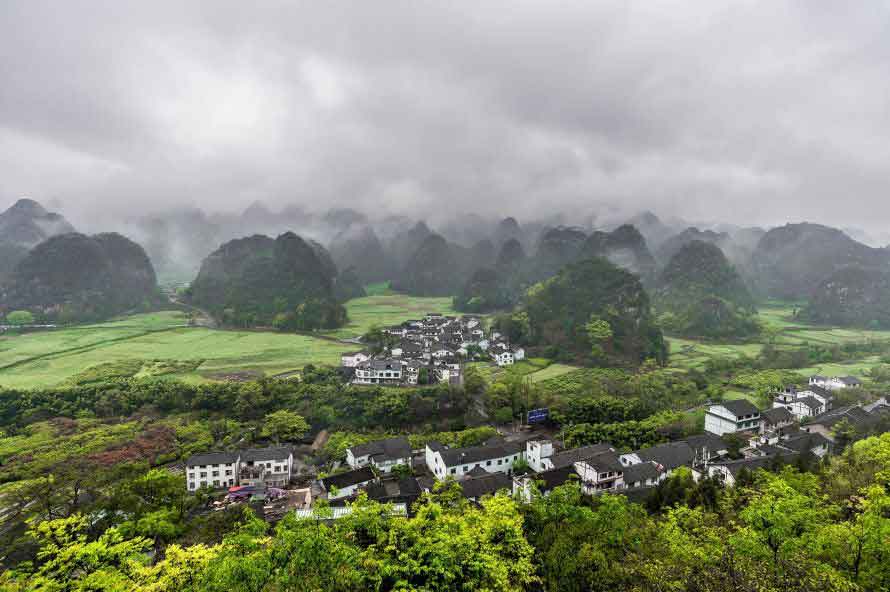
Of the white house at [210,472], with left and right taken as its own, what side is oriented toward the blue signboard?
left

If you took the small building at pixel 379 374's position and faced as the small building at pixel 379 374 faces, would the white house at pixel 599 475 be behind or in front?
in front

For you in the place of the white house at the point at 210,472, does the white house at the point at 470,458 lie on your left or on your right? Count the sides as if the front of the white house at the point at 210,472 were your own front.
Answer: on your left

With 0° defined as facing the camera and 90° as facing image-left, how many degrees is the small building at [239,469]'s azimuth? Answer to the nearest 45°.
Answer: approximately 0°

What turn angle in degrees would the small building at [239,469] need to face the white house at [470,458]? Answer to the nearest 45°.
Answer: approximately 90° to its left

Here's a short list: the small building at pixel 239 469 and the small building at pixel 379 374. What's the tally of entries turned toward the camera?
2

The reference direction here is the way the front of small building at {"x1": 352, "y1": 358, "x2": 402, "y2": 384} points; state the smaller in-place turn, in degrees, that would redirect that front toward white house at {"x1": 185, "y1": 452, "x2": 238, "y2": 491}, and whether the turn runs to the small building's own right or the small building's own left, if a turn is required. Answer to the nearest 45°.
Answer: approximately 45° to the small building's own right

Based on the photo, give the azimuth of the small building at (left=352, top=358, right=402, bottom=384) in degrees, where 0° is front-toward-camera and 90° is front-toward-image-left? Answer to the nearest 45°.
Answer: approximately 0°

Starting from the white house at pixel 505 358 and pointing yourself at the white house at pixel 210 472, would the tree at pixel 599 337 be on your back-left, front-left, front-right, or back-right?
back-left

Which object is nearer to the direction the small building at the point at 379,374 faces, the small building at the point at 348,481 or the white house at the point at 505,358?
the small building

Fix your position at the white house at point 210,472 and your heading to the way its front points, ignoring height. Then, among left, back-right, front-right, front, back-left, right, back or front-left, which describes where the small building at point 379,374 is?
back-left
